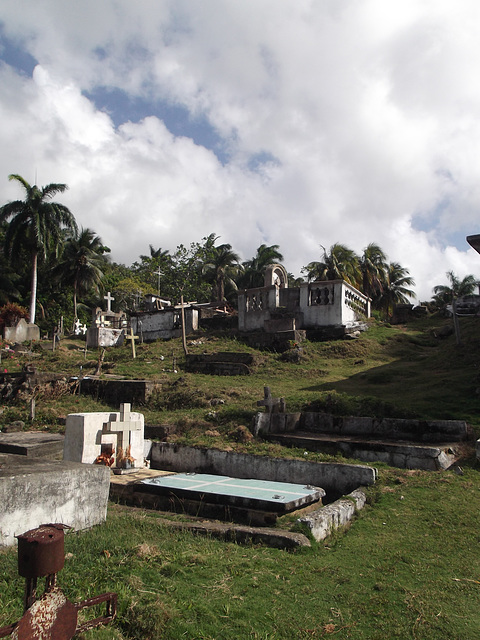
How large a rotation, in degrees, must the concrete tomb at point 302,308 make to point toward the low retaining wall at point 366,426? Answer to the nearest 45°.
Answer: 0° — it already faces it

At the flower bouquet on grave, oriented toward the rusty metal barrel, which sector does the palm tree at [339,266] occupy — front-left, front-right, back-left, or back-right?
back-left

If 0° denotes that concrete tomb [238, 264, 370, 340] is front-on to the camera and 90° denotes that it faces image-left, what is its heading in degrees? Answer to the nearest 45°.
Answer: approximately 0°

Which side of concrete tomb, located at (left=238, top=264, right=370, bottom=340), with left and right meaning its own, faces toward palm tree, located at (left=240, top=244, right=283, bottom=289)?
back

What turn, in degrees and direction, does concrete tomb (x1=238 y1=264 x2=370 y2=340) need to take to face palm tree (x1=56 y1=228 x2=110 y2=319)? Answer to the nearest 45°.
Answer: approximately 135° to its right

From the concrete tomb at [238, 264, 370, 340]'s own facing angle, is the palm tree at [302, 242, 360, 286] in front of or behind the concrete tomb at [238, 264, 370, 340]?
behind

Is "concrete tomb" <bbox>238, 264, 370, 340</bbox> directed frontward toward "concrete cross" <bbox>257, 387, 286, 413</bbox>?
yes

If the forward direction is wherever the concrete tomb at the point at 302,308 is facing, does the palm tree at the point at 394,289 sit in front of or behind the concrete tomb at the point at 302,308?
behind

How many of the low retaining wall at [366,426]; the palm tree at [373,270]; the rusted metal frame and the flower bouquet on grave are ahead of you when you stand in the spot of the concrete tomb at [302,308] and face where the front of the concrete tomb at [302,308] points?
3

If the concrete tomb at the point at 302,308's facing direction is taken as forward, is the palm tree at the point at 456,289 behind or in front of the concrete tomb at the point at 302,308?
behind
